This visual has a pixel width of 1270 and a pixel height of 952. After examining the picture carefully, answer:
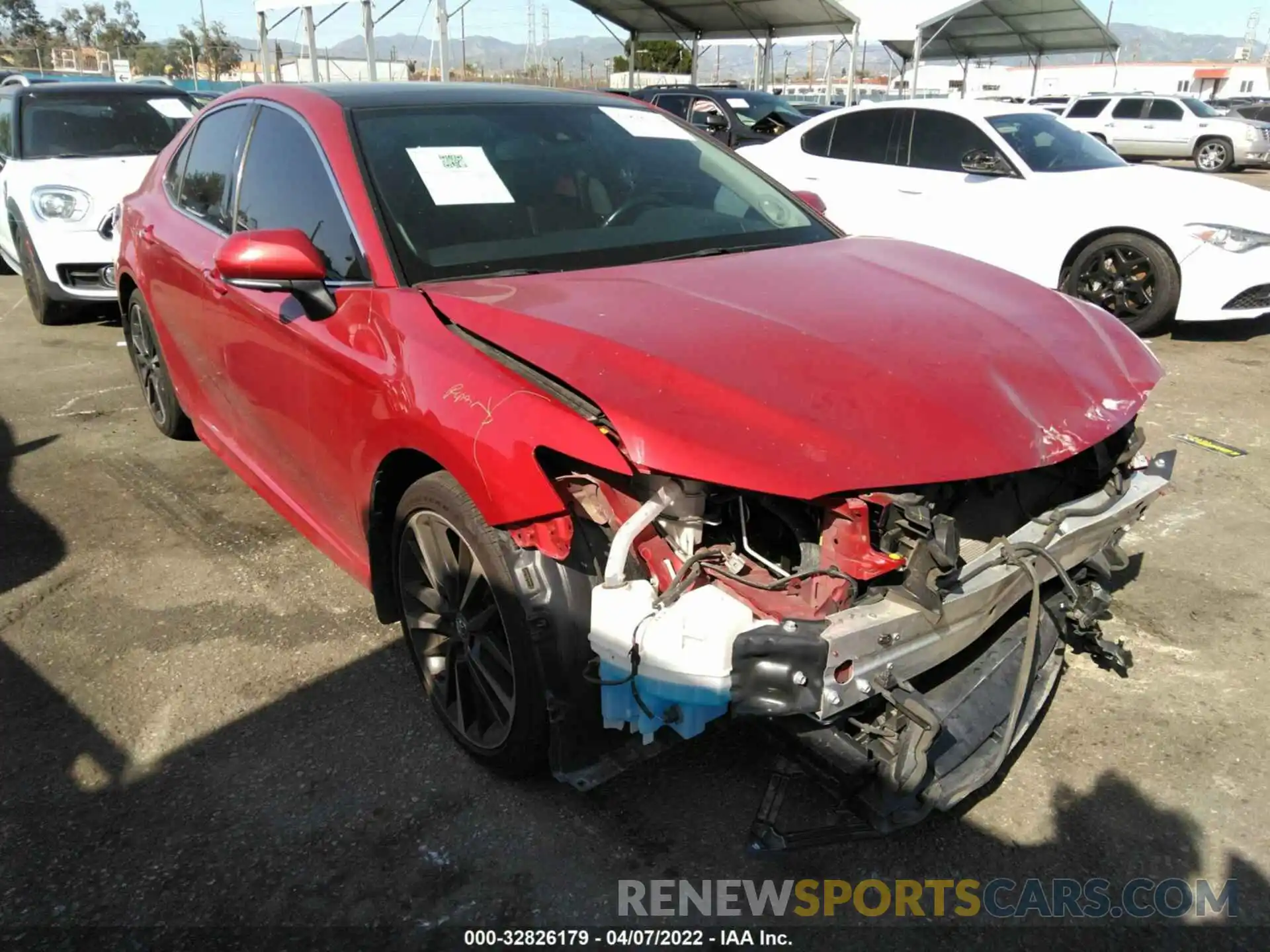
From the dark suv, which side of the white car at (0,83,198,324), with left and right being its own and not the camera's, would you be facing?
left

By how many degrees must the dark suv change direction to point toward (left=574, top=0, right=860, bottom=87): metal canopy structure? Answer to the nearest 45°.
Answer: approximately 135° to its left

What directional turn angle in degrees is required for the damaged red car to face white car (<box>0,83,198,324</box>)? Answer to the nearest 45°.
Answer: approximately 180°

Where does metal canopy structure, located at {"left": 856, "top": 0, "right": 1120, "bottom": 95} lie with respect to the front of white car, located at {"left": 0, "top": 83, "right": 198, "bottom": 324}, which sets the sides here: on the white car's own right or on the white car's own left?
on the white car's own left

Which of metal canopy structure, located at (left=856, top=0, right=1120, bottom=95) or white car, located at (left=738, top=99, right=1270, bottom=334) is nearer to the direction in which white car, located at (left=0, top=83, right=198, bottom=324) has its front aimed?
the white car

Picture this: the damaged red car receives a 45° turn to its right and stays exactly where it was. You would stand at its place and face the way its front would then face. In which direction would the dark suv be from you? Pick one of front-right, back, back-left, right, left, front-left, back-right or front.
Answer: back

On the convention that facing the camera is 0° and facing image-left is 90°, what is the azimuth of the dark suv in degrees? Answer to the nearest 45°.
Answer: approximately 315°

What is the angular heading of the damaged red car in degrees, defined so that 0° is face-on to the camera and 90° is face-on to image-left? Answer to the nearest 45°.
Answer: approximately 315°

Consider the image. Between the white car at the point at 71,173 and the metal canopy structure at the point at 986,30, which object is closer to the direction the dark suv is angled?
the white car

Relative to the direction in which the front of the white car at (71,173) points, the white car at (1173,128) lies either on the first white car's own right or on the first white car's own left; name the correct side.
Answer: on the first white car's own left

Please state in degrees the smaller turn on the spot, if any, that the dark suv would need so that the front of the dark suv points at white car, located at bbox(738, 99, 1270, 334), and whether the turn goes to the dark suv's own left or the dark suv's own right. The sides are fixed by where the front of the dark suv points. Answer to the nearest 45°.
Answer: approximately 45° to the dark suv's own right

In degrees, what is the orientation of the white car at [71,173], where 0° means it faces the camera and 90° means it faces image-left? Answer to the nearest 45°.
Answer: approximately 315°

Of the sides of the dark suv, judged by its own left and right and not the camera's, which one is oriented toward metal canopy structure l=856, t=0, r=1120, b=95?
left

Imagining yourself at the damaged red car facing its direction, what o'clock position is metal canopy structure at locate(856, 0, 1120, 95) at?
The metal canopy structure is roughly at 8 o'clock from the damaged red car.
